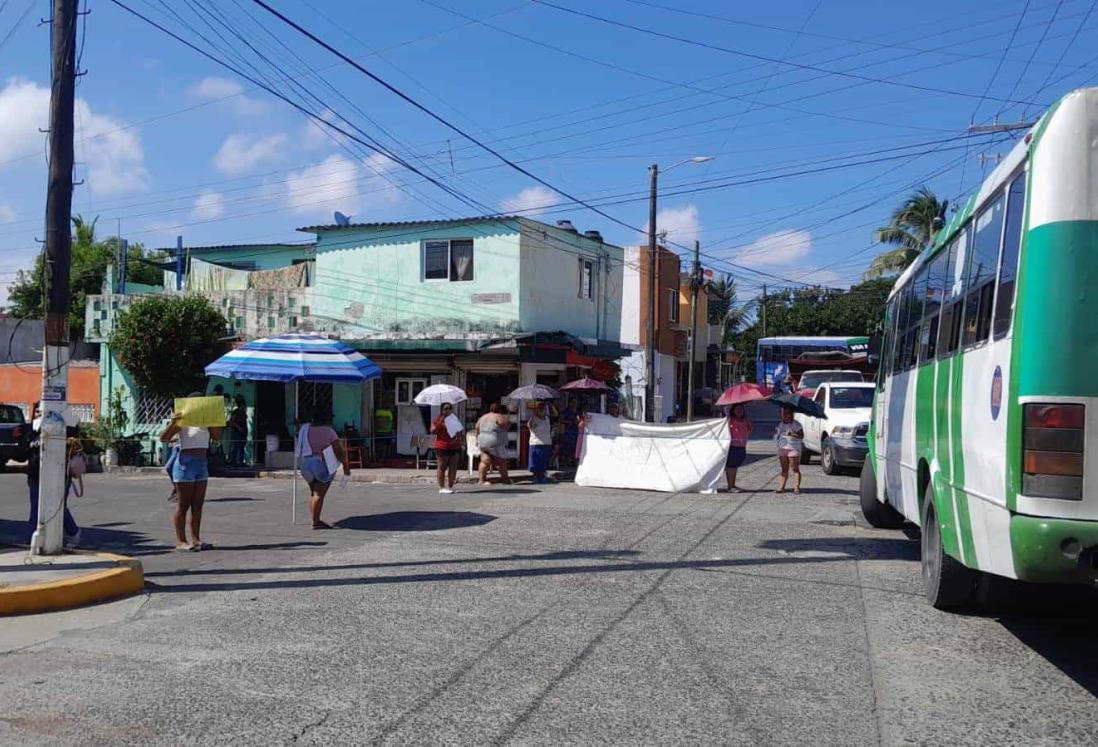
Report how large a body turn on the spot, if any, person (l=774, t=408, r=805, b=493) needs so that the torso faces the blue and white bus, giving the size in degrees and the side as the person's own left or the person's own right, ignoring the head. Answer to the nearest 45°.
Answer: approximately 180°

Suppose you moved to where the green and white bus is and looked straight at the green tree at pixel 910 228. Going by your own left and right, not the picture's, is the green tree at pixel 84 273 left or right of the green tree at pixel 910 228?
left

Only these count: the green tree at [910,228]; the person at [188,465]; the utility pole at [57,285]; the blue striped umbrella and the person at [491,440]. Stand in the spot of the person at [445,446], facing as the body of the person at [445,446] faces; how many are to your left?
2

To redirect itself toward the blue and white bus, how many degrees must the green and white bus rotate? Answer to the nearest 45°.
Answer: approximately 45° to its right

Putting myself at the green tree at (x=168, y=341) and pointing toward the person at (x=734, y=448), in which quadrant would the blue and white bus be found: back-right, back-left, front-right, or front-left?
front-left

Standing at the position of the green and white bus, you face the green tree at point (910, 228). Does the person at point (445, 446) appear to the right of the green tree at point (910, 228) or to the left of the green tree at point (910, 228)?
left

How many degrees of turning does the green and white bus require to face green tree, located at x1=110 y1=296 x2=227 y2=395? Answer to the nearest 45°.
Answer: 0° — it already faces it

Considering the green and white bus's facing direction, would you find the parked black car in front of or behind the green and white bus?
in front

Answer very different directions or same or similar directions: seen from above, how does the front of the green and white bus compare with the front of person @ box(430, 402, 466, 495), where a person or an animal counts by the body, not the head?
very different directions

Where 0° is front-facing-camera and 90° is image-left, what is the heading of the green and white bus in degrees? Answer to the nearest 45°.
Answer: approximately 135°

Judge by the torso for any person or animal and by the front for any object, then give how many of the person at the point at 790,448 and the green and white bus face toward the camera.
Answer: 1

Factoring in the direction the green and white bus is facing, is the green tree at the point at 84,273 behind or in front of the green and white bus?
in front

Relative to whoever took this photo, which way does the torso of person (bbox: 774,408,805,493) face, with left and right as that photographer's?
facing the viewer

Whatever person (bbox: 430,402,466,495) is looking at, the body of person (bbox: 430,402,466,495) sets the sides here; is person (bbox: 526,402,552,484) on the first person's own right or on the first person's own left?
on the first person's own left

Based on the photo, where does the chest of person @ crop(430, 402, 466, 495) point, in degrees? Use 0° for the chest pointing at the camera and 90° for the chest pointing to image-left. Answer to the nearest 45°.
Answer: approximately 315°
